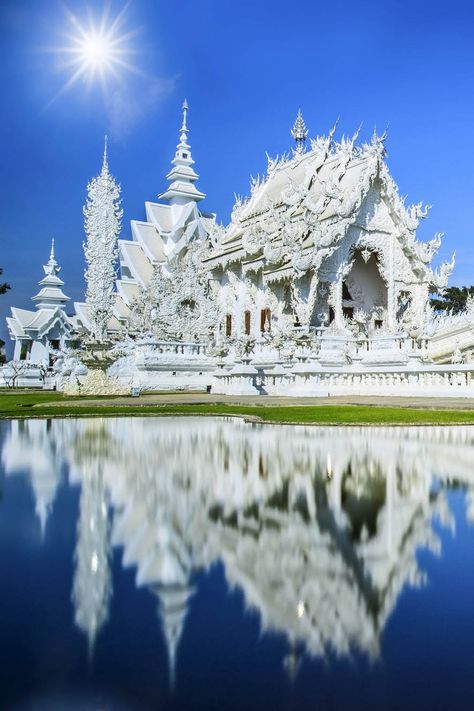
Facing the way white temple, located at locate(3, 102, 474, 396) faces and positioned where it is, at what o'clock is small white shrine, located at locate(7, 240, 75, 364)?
The small white shrine is roughly at 6 o'clock from the white temple.

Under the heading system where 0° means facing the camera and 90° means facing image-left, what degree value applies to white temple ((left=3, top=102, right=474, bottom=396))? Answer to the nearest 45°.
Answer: approximately 315°
